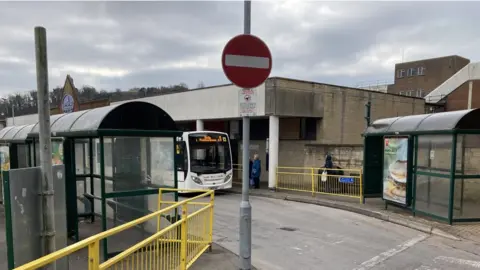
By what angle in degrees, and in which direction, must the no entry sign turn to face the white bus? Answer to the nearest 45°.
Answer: approximately 180°

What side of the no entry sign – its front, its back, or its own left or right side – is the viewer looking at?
front

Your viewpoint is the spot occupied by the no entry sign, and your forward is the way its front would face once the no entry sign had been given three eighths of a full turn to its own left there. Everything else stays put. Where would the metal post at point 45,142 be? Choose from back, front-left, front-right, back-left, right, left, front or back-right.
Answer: back

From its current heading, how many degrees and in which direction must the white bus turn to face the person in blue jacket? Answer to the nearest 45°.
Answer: approximately 90° to its left

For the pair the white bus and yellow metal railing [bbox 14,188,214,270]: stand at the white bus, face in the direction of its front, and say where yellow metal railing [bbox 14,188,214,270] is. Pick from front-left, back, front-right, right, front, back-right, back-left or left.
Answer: front-right

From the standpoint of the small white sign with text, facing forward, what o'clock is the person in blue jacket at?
The person in blue jacket is roughly at 6 o'clock from the small white sign with text.

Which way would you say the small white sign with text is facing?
toward the camera

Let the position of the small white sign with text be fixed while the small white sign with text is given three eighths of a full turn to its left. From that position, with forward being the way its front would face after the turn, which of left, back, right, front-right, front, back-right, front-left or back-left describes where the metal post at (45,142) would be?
back

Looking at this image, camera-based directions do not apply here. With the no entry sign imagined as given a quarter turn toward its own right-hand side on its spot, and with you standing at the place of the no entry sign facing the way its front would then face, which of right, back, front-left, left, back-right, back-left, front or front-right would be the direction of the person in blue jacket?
right

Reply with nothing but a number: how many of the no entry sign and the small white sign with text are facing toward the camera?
2

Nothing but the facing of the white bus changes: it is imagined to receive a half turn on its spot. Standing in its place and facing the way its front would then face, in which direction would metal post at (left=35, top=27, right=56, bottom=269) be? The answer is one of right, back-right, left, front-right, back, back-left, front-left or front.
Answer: back-left

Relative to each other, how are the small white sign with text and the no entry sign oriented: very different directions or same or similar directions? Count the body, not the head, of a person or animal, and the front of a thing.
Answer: same or similar directions

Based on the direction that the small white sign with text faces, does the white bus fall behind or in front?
behind

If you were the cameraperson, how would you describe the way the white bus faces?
facing the viewer and to the right of the viewer

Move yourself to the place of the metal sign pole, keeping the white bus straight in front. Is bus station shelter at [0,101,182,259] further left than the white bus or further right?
left
